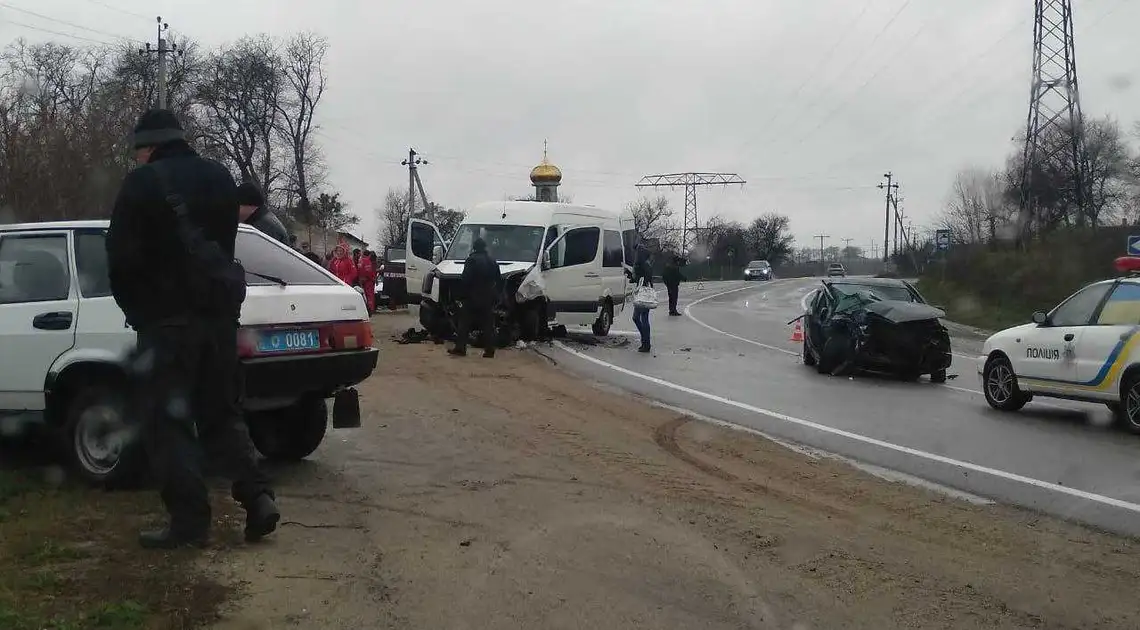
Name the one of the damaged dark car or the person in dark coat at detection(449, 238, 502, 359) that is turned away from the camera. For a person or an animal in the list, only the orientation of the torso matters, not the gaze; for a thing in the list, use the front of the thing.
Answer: the person in dark coat

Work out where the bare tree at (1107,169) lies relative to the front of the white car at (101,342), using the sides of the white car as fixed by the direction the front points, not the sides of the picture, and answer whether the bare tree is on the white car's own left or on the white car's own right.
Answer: on the white car's own right

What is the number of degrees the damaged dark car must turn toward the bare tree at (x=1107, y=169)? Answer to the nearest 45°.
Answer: approximately 135° to its left

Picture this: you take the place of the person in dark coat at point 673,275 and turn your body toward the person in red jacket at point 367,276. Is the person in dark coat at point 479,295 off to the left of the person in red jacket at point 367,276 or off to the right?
left

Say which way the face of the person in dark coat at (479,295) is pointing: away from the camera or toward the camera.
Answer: away from the camera

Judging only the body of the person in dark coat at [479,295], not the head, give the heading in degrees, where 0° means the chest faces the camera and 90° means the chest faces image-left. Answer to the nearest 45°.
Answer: approximately 180°

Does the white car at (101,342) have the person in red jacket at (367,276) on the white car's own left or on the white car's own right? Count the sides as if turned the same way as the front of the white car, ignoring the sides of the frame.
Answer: on the white car's own right

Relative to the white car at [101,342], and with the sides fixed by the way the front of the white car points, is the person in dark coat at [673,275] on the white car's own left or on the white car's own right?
on the white car's own right
